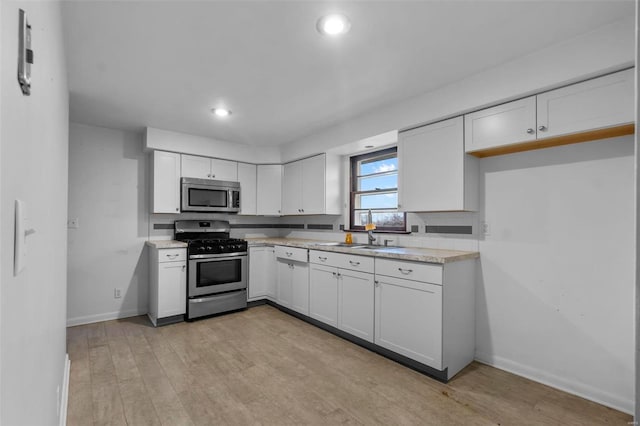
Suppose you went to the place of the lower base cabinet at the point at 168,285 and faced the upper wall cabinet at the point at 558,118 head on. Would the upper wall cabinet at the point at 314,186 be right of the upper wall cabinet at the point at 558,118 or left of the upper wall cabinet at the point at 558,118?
left

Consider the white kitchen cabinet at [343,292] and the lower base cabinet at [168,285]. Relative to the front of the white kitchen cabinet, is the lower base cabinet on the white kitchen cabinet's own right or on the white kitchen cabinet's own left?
on the white kitchen cabinet's own right

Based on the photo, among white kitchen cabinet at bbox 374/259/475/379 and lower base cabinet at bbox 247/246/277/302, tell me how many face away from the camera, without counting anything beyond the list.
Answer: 0

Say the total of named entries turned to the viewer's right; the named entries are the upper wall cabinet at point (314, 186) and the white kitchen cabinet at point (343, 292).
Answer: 0

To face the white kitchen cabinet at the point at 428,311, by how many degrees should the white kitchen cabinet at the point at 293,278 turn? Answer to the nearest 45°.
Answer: approximately 90° to its left

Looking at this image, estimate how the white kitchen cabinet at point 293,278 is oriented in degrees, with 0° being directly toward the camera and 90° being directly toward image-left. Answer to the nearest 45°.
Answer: approximately 45°

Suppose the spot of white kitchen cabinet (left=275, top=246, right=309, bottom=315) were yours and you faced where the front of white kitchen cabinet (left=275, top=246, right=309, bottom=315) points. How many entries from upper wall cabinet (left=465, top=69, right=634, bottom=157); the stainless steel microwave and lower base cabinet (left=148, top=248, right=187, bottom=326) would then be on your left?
1

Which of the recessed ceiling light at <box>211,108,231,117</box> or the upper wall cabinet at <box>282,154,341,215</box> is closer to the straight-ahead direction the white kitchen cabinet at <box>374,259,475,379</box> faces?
the recessed ceiling light

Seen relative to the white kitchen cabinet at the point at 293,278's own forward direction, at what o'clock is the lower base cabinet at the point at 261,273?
The lower base cabinet is roughly at 3 o'clock from the white kitchen cabinet.

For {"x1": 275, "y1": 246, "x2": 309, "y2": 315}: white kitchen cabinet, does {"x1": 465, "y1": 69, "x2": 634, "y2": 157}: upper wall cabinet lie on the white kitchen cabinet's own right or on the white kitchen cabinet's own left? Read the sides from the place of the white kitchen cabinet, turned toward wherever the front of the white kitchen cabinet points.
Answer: on the white kitchen cabinet's own left
